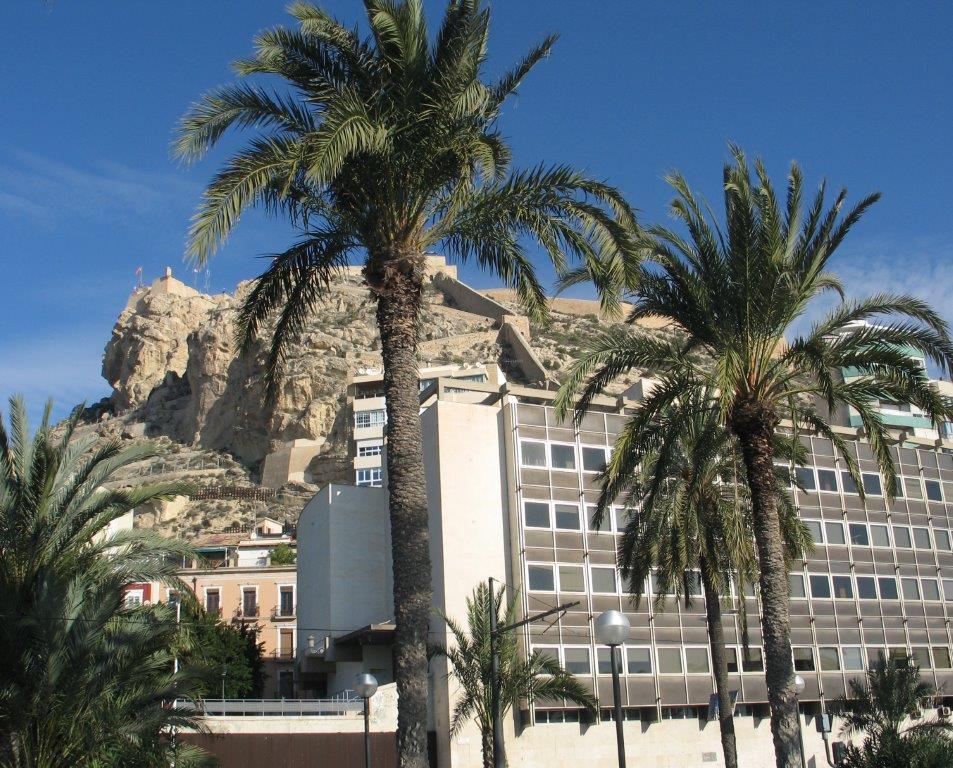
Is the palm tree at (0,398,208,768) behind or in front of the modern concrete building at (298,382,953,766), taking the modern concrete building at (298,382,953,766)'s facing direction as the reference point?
in front

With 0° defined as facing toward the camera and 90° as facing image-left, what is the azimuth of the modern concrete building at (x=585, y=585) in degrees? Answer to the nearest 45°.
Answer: approximately 0°

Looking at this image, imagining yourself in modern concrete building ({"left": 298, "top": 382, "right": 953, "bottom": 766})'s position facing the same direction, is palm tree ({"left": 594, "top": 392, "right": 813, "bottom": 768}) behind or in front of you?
in front

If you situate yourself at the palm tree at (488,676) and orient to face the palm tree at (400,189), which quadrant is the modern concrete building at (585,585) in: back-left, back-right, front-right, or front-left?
back-left

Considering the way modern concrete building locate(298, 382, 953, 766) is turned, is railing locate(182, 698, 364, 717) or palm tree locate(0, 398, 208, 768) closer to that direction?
the palm tree

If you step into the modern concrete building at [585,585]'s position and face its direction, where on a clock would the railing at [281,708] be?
The railing is roughly at 2 o'clock from the modern concrete building.

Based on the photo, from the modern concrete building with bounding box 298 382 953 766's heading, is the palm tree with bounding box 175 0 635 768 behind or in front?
in front

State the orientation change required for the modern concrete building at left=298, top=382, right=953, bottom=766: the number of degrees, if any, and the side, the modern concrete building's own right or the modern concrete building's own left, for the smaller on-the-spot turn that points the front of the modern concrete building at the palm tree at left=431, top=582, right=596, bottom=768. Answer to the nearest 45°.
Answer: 0° — it already faces it
